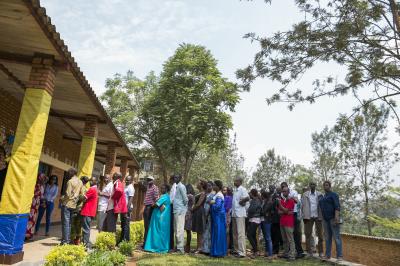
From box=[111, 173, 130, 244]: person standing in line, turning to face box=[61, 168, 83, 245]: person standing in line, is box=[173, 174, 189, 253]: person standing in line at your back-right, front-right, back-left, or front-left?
back-left

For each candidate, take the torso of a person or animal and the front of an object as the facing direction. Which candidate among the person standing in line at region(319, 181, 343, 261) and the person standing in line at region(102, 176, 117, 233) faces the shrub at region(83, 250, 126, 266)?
the person standing in line at region(319, 181, 343, 261)

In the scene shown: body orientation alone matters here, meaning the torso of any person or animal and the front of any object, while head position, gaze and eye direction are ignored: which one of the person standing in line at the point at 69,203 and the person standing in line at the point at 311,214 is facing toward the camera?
the person standing in line at the point at 311,214

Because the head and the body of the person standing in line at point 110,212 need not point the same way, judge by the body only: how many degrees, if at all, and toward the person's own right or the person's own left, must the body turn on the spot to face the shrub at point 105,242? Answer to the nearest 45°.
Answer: approximately 90° to the person's own left

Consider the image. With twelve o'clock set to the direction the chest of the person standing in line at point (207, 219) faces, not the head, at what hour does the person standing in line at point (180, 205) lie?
the person standing in line at point (180, 205) is roughly at 11 o'clock from the person standing in line at point (207, 219).

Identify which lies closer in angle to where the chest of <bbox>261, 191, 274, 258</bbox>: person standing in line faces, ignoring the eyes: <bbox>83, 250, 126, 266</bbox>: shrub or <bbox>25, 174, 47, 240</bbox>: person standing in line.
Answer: the person standing in line

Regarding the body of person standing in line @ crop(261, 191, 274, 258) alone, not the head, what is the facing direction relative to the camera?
to the viewer's left

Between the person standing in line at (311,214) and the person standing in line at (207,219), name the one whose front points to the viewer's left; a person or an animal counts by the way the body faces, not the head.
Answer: the person standing in line at (207,219)

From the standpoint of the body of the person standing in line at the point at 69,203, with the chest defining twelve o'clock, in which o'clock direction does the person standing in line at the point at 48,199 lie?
the person standing in line at the point at 48,199 is roughly at 1 o'clock from the person standing in line at the point at 69,203.

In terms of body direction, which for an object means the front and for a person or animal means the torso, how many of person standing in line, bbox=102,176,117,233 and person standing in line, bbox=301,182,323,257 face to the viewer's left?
1

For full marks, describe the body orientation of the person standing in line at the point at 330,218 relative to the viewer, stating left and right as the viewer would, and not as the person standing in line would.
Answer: facing the viewer and to the left of the viewer

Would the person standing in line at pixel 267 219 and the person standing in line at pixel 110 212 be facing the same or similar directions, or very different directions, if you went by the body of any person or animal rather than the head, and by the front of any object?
same or similar directions

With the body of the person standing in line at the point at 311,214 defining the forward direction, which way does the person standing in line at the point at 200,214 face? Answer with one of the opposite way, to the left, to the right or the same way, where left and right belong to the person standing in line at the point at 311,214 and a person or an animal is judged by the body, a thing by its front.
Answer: to the right

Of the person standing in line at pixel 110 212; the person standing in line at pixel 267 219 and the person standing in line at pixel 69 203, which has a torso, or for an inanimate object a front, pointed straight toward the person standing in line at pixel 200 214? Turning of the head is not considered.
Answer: the person standing in line at pixel 267 219

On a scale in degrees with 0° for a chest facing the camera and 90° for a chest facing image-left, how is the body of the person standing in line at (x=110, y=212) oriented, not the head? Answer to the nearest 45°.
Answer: approximately 90°

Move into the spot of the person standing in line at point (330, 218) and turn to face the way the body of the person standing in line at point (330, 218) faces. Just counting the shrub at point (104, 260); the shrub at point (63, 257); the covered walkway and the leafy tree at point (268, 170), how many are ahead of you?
3

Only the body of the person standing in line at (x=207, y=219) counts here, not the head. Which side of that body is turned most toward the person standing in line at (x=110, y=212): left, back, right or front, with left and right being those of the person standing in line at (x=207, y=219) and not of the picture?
front
